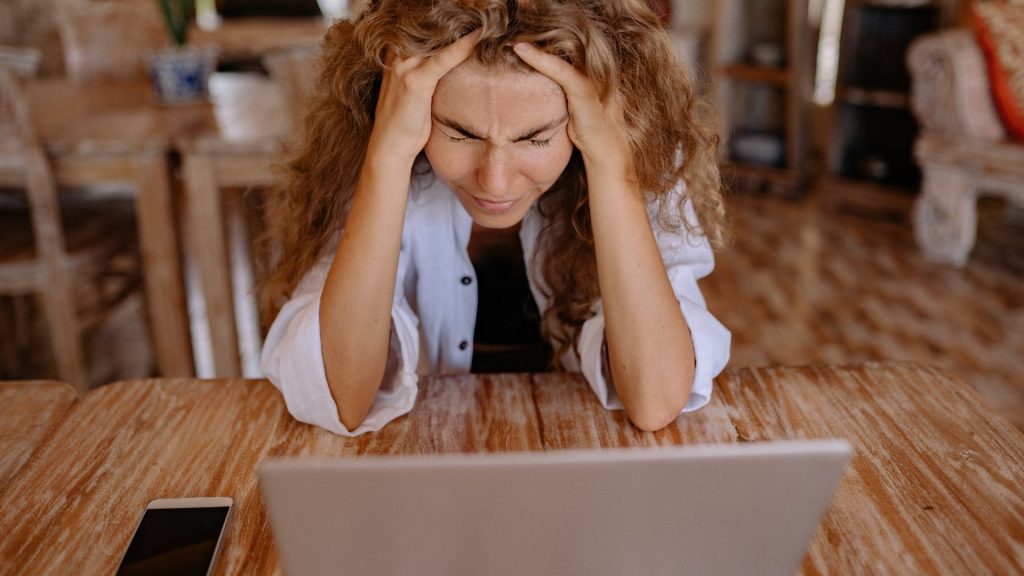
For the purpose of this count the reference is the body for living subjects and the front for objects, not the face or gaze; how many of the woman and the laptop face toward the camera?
1

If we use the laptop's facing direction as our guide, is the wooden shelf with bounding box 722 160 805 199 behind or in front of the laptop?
in front

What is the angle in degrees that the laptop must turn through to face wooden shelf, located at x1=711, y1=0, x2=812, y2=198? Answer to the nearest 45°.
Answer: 0° — it already faces it

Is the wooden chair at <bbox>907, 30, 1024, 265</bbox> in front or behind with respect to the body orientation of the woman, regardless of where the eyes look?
behind

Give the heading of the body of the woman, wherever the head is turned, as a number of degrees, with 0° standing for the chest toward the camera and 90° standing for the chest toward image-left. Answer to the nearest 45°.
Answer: approximately 0°

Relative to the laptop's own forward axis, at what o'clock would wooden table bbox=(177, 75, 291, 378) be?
The wooden table is roughly at 11 o'clock from the laptop.

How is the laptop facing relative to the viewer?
away from the camera

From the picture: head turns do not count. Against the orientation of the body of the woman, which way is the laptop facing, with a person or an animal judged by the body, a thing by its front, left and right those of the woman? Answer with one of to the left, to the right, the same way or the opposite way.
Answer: the opposite way
